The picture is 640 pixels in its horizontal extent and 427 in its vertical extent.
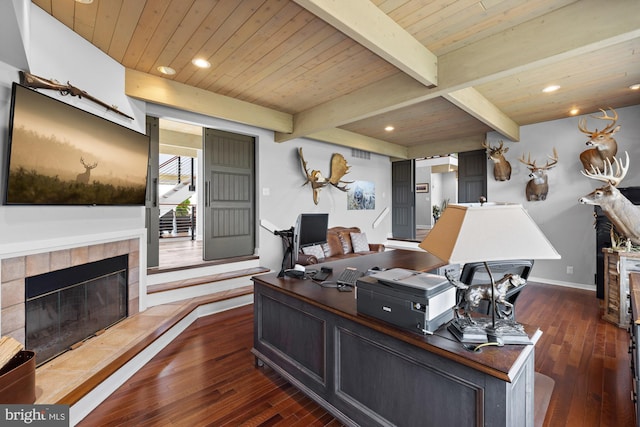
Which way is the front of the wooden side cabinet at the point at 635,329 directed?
to the viewer's left

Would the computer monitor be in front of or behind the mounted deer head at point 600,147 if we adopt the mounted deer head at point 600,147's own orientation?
in front

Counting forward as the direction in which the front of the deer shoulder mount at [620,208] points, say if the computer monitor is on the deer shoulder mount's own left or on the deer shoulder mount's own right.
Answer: on the deer shoulder mount's own left

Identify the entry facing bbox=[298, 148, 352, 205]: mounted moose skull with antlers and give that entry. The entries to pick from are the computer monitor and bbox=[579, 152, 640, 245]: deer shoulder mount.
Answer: the deer shoulder mount

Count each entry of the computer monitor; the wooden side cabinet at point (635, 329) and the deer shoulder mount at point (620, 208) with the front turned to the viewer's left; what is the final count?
2

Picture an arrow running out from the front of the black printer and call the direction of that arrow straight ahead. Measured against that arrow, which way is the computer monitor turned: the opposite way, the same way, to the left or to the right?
to the right

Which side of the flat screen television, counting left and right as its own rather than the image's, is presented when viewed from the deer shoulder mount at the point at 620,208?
front

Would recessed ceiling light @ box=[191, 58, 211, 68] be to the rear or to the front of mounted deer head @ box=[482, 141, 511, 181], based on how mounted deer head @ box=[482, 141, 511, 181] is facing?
to the front

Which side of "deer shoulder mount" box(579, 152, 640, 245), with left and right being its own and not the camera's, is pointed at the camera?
left

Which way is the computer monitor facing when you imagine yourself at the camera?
facing the viewer and to the right of the viewer

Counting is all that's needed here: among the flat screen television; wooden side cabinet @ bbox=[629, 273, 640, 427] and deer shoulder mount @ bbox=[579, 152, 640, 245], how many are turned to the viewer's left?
2

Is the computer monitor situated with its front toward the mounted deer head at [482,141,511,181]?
no

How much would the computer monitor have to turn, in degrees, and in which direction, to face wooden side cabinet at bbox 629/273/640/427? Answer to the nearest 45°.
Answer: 0° — it already faces it

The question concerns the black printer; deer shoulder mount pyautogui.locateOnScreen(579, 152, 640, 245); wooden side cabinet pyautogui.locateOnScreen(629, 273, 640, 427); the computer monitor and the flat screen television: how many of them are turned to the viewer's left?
2

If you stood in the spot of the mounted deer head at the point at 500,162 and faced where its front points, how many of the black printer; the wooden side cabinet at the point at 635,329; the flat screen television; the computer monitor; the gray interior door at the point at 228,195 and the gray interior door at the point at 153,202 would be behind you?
0

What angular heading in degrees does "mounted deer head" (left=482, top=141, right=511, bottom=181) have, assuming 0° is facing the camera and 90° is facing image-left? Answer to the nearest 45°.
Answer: approximately 45°

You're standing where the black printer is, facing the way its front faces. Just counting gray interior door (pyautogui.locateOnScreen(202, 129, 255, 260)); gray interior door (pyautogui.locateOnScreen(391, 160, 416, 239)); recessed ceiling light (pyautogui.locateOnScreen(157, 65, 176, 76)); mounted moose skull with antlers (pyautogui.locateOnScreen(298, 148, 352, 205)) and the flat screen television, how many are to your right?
0

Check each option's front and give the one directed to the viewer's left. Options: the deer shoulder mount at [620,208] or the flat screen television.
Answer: the deer shoulder mount

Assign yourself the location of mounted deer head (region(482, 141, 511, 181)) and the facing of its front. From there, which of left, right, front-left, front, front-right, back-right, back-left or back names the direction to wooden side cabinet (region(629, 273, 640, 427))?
front-left

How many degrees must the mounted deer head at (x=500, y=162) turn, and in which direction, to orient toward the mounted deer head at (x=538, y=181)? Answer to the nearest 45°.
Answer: approximately 135° to its left
